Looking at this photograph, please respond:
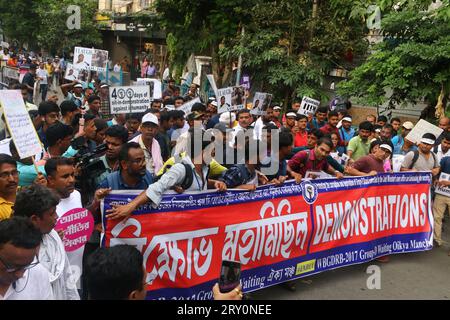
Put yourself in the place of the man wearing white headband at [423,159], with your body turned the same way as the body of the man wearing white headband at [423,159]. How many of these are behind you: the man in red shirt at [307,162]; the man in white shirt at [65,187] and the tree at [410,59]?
1

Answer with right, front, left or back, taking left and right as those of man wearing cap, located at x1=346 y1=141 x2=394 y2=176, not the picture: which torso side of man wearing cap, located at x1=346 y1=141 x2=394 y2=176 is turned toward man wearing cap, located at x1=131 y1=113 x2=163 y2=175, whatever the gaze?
right

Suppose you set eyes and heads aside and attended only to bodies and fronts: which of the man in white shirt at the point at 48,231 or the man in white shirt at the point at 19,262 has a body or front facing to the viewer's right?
the man in white shirt at the point at 48,231

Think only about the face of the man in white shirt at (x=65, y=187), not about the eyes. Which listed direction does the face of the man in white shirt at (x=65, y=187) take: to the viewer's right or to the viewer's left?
to the viewer's right

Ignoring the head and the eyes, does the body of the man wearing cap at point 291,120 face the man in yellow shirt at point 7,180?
no

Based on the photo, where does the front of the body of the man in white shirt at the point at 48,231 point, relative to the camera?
to the viewer's right

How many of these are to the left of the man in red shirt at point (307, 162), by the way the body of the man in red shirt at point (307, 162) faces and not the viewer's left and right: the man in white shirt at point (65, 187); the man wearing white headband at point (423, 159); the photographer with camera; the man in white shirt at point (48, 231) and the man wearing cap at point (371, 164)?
2

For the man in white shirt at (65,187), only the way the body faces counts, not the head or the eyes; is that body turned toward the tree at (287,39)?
no

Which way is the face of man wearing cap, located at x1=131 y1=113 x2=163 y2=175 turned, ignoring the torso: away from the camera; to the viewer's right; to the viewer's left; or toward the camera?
toward the camera

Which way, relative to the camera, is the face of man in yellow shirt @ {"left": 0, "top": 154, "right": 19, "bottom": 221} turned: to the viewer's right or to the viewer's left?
to the viewer's right

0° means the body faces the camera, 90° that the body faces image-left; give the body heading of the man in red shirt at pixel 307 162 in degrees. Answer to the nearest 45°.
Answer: approximately 315°

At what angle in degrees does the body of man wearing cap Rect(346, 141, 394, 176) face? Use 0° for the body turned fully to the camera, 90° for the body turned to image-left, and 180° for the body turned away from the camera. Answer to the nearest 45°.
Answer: approximately 315°

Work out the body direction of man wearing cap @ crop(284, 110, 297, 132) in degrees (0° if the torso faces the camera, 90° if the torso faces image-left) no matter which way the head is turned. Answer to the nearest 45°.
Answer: approximately 315°

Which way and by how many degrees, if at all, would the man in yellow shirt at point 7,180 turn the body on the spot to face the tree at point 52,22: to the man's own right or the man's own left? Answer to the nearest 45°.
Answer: approximately 135° to the man's own left
